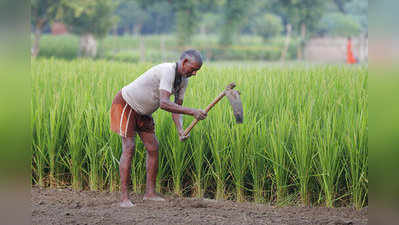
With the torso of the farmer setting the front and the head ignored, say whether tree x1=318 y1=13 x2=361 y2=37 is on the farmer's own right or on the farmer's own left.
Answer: on the farmer's own left

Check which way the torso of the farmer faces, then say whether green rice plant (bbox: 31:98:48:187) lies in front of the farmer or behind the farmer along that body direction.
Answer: behind

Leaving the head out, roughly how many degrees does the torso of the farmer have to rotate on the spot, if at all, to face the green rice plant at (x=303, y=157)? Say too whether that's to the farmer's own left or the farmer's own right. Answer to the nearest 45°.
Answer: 0° — they already face it

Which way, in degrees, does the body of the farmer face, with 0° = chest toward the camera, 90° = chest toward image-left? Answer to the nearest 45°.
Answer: approximately 270°

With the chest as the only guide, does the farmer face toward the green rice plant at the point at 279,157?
yes

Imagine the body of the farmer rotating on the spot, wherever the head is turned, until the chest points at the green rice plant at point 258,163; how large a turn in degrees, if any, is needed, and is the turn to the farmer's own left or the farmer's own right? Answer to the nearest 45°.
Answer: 0° — they already face it

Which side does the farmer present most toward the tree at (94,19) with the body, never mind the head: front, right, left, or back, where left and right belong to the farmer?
left

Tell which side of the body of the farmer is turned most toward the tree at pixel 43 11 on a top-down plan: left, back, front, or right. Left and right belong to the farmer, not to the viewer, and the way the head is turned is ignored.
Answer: left

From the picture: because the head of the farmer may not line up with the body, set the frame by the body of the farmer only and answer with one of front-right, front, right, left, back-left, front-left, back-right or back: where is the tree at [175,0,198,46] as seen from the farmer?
left

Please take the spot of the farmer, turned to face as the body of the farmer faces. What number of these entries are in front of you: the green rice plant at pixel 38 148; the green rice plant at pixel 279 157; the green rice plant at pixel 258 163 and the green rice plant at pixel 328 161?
3

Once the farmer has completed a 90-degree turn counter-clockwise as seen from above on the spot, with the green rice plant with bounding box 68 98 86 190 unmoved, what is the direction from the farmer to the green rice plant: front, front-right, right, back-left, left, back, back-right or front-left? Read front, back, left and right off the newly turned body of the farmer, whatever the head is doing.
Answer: front-left

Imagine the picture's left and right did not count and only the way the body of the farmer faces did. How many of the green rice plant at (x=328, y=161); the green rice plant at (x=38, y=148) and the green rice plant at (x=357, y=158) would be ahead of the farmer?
2

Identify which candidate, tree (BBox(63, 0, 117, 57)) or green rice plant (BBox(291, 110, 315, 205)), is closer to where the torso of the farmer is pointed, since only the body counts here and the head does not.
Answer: the green rice plant
